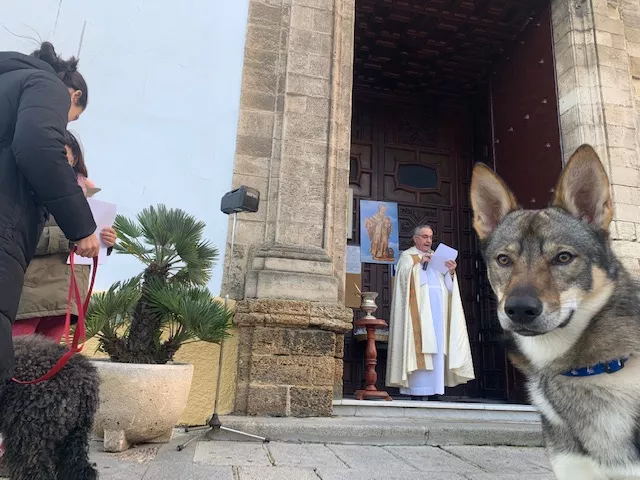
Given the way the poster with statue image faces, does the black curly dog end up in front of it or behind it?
in front

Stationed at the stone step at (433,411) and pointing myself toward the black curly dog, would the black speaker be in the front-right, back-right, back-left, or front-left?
front-right

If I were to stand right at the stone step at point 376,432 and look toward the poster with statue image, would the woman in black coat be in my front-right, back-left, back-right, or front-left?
back-left

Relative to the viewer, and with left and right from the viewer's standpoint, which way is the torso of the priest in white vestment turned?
facing the viewer and to the right of the viewer

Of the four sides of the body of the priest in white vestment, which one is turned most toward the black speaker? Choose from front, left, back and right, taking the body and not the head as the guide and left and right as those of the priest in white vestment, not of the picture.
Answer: right

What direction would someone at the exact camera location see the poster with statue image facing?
facing the viewer

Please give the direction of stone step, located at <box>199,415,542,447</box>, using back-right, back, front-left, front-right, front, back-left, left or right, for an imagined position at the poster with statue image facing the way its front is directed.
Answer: front

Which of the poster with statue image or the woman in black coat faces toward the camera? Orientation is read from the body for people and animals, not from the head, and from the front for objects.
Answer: the poster with statue image

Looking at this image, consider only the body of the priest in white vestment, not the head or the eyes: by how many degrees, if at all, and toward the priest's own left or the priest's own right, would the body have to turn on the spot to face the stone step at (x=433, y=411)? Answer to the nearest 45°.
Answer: approximately 45° to the priest's own right

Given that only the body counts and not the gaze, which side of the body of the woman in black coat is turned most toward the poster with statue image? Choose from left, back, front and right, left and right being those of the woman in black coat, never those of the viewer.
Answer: front

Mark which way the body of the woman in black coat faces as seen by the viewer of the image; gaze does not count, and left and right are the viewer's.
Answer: facing away from the viewer and to the right of the viewer

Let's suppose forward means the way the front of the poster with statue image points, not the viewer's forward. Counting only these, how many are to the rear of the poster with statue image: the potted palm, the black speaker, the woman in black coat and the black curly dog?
0

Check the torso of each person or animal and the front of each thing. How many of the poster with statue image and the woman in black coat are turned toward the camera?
1

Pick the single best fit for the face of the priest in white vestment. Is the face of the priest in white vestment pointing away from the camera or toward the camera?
toward the camera
